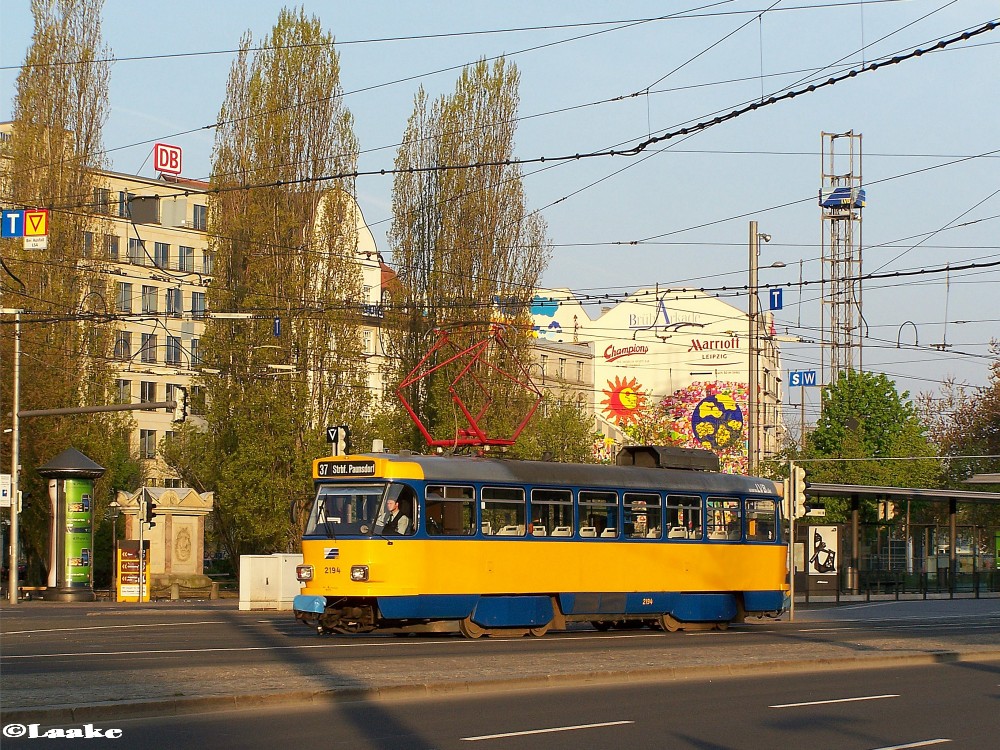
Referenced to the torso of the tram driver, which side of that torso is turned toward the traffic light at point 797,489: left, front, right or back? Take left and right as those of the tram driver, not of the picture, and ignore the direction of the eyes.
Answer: back

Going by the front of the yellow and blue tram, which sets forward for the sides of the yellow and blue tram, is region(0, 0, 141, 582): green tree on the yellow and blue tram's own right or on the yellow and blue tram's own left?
on the yellow and blue tram's own right

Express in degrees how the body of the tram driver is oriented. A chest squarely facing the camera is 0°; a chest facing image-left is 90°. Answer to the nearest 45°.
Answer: approximately 45°

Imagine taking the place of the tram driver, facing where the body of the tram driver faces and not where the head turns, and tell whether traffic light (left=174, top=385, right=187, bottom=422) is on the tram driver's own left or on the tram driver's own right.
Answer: on the tram driver's own right

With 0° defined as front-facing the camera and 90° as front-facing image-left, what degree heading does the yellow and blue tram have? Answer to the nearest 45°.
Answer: approximately 45°
